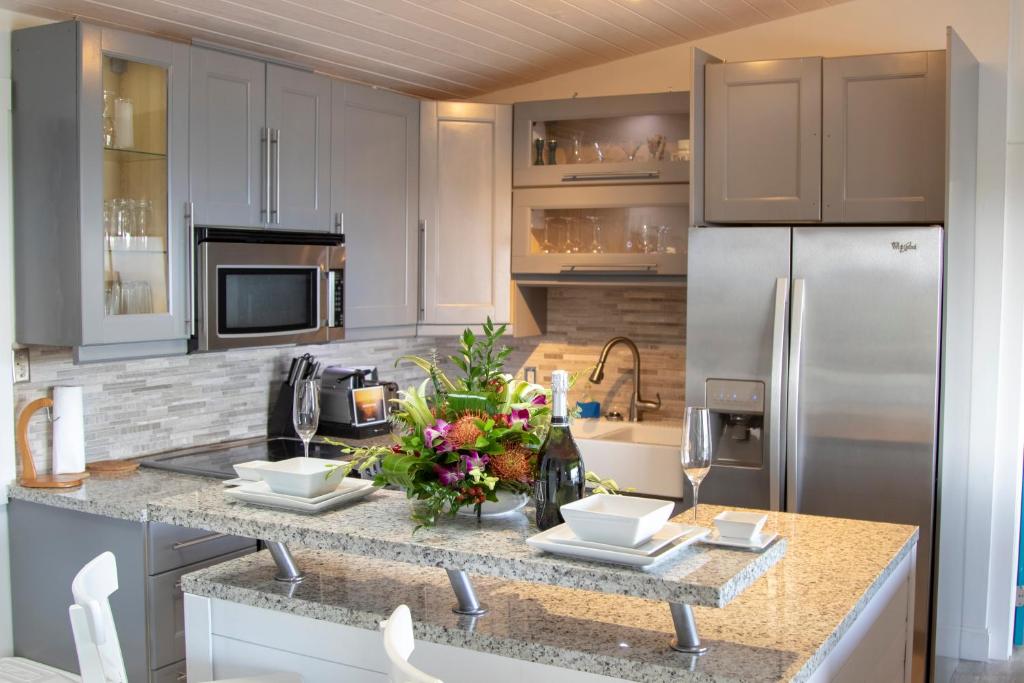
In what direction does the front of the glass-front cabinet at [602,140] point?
toward the camera

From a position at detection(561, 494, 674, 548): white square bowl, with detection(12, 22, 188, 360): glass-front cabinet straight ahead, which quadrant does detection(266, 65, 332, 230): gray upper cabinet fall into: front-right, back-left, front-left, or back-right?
front-right

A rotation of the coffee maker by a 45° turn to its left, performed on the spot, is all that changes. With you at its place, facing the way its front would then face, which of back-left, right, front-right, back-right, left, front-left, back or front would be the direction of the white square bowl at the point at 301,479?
right

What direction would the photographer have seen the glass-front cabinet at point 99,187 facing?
facing the viewer and to the right of the viewer

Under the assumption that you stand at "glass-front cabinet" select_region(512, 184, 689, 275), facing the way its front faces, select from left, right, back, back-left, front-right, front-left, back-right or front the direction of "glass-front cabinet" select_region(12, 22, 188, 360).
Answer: front-right

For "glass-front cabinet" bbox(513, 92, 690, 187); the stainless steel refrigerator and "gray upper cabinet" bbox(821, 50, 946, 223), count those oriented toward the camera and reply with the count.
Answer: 3

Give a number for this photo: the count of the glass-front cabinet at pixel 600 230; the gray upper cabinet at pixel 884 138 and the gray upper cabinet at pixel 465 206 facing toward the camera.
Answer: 3

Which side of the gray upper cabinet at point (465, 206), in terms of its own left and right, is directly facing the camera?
front

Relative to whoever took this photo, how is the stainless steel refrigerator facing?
facing the viewer

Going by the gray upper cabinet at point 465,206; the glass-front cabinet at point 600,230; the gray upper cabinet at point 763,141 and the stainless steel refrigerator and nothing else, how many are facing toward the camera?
4

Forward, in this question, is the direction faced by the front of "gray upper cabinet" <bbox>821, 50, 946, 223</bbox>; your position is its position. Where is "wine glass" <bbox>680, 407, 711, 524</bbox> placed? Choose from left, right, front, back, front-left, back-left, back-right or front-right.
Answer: front

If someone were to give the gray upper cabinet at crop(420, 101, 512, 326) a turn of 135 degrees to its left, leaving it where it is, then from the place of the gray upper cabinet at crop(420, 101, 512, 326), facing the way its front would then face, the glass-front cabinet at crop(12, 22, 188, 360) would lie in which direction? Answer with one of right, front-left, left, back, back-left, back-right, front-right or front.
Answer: back

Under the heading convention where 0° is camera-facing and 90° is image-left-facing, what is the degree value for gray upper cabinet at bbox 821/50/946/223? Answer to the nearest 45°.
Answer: approximately 0°
